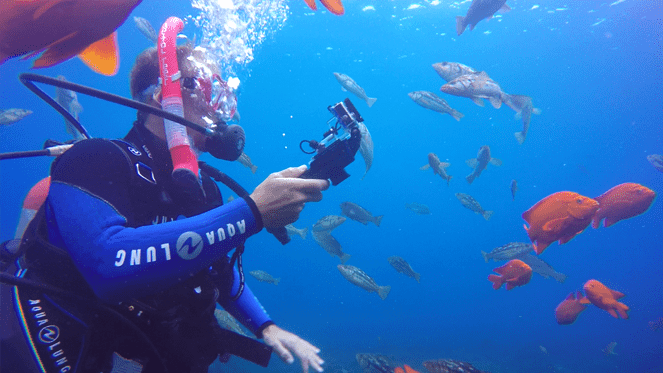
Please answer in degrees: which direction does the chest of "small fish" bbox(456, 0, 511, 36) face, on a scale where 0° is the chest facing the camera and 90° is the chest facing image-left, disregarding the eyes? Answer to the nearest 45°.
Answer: approximately 270°

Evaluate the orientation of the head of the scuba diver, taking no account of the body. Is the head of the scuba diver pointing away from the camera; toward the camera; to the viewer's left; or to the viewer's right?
to the viewer's right

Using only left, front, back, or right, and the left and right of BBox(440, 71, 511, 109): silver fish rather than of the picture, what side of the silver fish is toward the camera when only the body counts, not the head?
left

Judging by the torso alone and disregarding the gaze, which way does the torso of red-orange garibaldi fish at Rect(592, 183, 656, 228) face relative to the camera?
to the viewer's right
